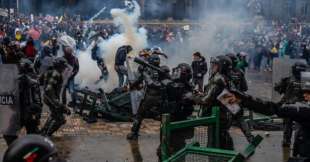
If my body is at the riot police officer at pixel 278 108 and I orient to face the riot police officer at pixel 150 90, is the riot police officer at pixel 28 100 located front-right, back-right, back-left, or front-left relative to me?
front-left

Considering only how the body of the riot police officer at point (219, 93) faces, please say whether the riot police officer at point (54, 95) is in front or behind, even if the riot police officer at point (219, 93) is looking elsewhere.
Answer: in front

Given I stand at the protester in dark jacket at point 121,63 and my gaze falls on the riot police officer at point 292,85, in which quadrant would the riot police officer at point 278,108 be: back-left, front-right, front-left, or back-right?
front-right

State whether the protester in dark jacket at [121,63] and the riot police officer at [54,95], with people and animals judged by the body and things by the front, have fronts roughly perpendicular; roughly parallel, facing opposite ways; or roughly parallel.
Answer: roughly parallel

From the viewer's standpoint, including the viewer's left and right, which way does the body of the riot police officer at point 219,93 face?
facing to the left of the viewer
